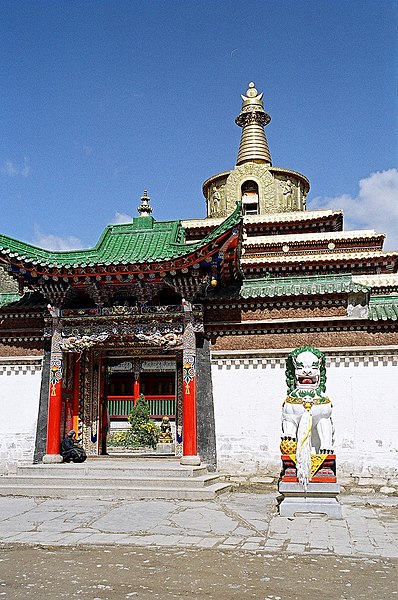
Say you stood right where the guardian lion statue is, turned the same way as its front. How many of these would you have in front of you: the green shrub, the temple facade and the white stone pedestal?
0

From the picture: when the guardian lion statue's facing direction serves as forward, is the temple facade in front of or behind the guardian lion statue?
behind

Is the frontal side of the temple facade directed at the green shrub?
no

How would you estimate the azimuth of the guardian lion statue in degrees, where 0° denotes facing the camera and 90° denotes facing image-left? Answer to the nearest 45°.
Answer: approximately 0°

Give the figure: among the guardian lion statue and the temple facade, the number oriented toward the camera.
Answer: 2

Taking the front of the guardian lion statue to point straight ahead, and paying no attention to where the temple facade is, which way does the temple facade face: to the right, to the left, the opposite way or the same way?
the same way

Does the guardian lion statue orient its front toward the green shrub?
no
